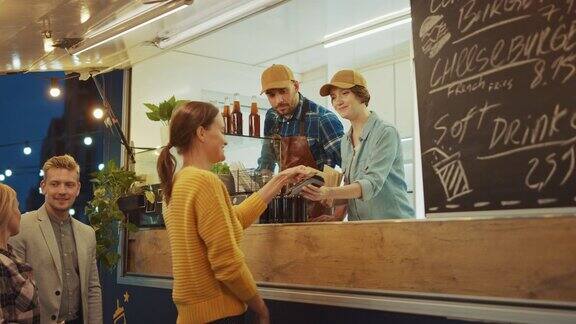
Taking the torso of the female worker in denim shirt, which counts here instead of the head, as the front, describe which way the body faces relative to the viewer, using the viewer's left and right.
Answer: facing the viewer and to the left of the viewer

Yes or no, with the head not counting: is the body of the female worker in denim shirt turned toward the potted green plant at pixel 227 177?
no

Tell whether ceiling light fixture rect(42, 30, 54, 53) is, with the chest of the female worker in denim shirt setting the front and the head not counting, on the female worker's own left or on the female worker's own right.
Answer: on the female worker's own right

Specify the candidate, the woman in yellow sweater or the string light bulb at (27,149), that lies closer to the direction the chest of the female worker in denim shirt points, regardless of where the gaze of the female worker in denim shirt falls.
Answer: the woman in yellow sweater

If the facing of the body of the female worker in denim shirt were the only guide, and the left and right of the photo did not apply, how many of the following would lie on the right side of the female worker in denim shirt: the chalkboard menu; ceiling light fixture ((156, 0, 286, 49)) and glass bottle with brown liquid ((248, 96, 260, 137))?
2

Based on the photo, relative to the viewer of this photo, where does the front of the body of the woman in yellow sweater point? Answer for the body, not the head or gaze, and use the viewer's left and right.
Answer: facing away from the viewer and to the right of the viewer

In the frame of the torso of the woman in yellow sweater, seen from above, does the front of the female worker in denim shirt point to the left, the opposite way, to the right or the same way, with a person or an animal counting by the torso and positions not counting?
the opposite way

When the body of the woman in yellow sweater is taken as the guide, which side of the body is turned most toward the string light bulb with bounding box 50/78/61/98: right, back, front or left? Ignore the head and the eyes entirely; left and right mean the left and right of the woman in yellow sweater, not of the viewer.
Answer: left

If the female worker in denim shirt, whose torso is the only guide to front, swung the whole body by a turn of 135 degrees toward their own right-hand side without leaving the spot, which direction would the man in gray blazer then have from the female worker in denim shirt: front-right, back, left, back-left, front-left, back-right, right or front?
left

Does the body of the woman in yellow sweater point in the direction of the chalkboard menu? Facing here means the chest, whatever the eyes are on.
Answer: no

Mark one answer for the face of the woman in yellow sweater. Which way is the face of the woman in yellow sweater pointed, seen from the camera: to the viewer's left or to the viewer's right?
to the viewer's right

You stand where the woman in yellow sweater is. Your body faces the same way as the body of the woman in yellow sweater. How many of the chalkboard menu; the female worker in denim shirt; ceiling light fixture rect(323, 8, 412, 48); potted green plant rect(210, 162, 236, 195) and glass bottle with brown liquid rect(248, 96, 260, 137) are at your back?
0

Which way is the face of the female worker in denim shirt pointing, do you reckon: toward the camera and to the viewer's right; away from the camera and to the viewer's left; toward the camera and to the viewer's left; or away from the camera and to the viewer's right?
toward the camera and to the viewer's left

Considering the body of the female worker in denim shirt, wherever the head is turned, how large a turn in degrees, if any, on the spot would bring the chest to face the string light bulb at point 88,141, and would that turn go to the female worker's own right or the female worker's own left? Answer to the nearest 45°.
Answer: approximately 90° to the female worker's own right

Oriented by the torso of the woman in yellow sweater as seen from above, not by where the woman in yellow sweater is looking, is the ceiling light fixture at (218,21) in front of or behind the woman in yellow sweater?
in front
